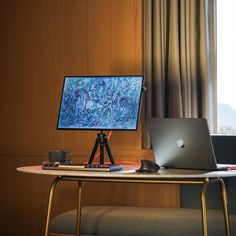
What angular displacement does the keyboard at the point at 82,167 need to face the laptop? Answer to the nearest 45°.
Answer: approximately 90° to its left

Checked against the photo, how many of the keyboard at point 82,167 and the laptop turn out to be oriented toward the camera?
1

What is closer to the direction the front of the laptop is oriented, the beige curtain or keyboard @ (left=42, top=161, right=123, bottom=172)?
the beige curtain

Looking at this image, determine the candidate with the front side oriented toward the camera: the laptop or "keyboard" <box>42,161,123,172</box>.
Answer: the keyboard

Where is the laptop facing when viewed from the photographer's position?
facing away from the viewer and to the right of the viewer

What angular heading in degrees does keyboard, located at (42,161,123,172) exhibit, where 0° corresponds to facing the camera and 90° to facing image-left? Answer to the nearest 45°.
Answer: approximately 0°

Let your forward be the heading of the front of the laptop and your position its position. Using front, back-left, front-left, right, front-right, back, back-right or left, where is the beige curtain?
front-left

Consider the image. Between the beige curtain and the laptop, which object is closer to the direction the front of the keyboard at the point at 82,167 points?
the laptop

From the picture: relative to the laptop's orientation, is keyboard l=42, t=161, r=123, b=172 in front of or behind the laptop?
behind
